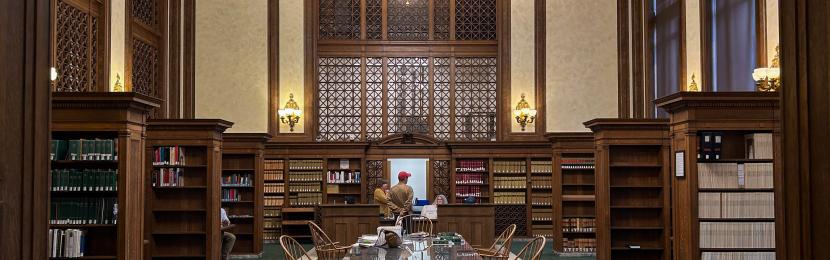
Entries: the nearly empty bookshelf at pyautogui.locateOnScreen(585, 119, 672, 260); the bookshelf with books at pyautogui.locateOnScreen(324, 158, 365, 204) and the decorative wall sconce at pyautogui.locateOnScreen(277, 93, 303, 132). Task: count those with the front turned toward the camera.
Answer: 3

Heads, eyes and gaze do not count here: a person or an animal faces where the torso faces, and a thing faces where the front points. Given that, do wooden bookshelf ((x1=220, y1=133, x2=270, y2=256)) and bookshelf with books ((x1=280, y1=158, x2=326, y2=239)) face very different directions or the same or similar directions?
same or similar directions

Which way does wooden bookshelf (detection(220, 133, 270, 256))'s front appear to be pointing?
toward the camera

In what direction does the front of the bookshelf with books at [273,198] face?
toward the camera

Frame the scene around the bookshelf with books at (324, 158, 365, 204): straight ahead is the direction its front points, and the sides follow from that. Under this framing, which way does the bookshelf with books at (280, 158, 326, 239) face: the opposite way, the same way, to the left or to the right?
the same way

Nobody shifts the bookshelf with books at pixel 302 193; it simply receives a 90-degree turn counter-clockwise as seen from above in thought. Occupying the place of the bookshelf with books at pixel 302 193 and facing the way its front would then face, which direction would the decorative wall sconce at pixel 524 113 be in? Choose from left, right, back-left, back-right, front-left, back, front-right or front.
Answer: front

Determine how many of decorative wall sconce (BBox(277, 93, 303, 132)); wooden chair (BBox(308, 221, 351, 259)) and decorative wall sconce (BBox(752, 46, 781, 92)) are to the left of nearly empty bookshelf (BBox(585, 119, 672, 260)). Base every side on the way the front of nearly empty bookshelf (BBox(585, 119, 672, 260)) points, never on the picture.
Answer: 1

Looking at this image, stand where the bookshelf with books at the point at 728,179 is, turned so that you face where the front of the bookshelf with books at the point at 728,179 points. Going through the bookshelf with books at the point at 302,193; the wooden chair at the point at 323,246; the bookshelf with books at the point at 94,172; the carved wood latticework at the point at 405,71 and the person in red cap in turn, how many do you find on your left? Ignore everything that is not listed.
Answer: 0

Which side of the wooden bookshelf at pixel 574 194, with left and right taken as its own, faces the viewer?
front

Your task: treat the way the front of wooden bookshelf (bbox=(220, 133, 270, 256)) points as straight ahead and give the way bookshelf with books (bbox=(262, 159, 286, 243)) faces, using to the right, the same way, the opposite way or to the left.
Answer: the same way

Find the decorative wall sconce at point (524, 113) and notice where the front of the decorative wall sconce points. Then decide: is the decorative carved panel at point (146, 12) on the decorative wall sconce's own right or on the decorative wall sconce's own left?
on the decorative wall sconce's own right

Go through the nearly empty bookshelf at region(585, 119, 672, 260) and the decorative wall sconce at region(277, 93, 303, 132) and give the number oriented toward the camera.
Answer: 2

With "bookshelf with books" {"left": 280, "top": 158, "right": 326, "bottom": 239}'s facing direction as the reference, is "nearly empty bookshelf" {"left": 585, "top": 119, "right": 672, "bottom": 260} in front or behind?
in front

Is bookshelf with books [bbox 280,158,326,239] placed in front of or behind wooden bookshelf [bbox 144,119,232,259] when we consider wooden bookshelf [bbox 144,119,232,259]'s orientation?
behind

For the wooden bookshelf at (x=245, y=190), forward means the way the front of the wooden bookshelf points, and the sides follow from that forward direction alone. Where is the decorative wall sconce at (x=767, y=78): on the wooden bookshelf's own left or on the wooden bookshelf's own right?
on the wooden bookshelf's own left
